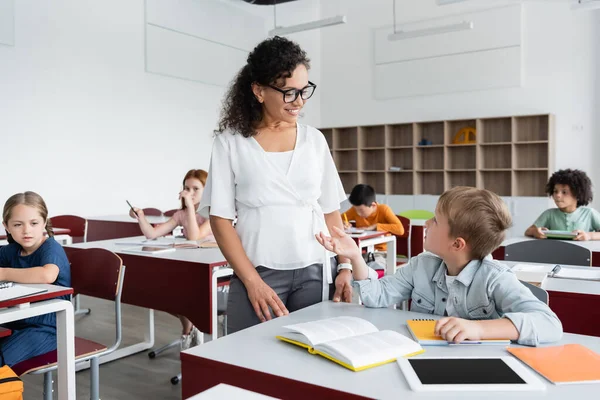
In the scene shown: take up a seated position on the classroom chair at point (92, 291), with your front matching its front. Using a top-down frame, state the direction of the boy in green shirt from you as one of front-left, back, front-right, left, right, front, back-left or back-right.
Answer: back-left

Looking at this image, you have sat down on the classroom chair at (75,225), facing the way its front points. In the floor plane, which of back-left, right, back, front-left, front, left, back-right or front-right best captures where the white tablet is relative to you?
front-left

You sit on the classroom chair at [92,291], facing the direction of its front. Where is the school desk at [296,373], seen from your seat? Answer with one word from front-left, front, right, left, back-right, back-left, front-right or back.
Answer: front-left

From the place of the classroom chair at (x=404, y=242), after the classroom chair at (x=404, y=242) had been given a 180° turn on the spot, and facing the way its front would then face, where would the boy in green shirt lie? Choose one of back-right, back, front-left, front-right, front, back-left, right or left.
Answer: right

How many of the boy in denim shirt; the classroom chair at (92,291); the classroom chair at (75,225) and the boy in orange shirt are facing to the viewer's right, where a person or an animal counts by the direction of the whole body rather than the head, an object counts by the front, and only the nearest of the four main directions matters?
0

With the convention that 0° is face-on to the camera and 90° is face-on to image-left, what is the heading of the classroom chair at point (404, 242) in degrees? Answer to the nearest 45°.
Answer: approximately 45°

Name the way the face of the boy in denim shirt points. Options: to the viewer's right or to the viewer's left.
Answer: to the viewer's left

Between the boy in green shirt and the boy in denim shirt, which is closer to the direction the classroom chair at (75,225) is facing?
the boy in denim shirt

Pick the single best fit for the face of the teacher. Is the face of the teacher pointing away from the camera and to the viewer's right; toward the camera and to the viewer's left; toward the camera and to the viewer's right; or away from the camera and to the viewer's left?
toward the camera and to the viewer's right

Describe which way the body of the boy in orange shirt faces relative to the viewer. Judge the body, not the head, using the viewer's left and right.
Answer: facing the viewer and to the left of the viewer
